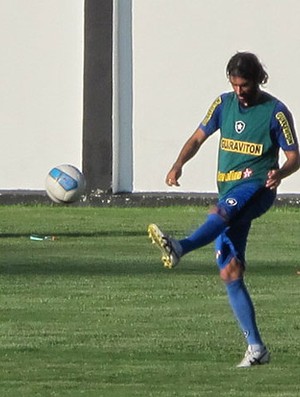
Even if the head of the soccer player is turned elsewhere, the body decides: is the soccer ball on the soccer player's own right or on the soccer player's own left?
on the soccer player's own right

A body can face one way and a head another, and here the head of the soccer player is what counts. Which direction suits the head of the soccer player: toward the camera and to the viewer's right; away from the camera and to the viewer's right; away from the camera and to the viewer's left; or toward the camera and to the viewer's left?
toward the camera and to the viewer's left

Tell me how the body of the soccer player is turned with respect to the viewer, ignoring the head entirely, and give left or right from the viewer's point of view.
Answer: facing the viewer and to the left of the viewer
